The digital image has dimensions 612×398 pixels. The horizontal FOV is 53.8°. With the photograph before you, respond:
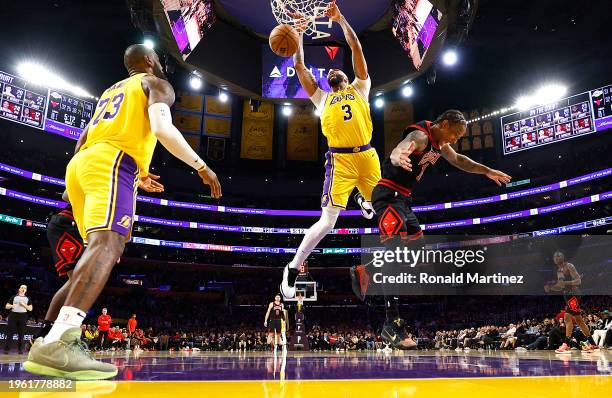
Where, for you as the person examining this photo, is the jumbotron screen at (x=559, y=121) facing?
facing the viewer and to the left of the viewer

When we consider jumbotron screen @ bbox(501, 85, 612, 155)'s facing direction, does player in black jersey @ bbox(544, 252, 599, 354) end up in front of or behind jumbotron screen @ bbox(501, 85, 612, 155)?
in front

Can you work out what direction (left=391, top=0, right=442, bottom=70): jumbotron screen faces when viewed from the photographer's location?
facing the viewer

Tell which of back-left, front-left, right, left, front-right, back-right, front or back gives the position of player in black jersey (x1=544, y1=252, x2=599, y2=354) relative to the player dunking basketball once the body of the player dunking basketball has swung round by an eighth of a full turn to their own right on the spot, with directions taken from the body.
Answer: back

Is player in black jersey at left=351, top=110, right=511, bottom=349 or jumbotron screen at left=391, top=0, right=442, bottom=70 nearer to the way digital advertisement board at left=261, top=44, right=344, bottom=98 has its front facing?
the player in black jersey

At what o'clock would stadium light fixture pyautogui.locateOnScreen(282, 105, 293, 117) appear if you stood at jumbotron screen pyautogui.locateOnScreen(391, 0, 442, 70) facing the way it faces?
The stadium light fixture is roughly at 5 o'clock from the jumbotron screen.

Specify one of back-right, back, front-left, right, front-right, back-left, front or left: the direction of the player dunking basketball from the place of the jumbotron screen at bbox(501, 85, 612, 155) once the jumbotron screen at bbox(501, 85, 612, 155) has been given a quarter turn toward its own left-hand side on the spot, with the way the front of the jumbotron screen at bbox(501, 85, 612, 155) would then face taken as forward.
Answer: front-right

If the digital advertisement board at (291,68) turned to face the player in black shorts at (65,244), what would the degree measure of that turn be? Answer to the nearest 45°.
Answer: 0° — it already faces them

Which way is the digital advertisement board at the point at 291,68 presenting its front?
toward the camera

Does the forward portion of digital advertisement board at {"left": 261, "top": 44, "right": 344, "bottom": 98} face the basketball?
yes
